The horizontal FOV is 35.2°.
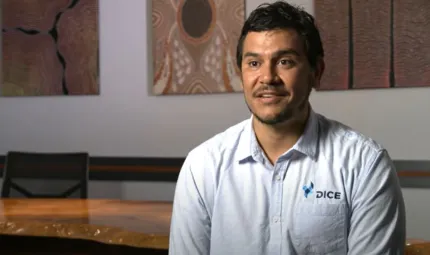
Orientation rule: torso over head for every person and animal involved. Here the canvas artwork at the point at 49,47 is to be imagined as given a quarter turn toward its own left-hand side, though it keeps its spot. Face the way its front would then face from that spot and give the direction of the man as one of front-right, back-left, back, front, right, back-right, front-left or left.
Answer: right

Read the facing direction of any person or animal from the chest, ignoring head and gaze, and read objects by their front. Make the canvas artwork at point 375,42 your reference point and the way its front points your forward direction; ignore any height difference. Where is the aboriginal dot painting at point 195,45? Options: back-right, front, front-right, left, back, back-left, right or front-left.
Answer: right

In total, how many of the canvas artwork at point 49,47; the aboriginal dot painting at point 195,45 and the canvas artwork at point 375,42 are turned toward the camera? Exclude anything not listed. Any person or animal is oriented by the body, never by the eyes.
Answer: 3

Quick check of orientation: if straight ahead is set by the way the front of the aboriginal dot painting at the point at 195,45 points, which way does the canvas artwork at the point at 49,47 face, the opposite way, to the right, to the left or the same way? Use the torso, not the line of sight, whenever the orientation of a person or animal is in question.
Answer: the same way

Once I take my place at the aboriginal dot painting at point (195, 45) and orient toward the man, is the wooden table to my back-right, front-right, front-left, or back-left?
front-right

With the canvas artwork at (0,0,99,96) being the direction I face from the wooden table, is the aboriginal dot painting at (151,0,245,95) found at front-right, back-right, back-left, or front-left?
front-right

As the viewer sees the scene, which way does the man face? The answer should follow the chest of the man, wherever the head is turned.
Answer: toward the camera

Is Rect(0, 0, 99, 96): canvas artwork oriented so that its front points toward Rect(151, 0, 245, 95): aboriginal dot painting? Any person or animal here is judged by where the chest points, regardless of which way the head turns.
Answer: no

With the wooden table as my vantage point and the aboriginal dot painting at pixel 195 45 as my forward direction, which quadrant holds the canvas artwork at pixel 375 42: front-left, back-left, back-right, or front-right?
front-right

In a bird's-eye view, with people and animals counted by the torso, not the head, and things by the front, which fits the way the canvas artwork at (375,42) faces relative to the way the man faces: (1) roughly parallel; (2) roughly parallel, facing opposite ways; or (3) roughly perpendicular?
roughly parallel

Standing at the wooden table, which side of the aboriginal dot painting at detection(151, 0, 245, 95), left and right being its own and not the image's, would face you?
front

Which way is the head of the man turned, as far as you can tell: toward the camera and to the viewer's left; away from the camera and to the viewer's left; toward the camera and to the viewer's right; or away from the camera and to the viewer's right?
toward the camera and to the viewer's left

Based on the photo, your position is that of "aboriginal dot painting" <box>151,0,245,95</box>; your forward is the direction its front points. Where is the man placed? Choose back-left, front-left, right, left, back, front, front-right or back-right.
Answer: front

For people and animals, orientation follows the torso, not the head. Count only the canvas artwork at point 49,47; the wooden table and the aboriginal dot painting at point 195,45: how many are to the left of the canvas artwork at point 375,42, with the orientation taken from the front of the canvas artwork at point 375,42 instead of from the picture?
0

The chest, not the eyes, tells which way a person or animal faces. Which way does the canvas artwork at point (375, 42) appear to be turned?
toward the camera

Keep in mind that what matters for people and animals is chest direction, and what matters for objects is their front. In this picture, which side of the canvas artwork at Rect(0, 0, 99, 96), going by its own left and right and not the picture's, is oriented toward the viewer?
front

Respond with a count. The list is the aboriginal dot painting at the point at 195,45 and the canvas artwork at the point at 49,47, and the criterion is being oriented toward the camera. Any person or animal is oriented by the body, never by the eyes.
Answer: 2

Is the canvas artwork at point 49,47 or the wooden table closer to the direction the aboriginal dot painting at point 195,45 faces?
the wooden table
